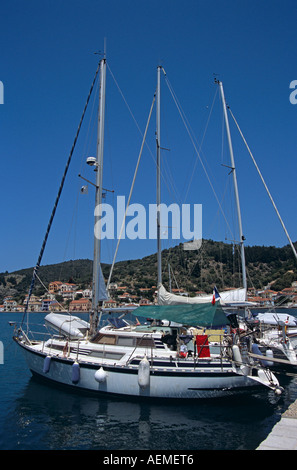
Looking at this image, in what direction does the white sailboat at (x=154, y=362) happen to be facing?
to the viewer's left
